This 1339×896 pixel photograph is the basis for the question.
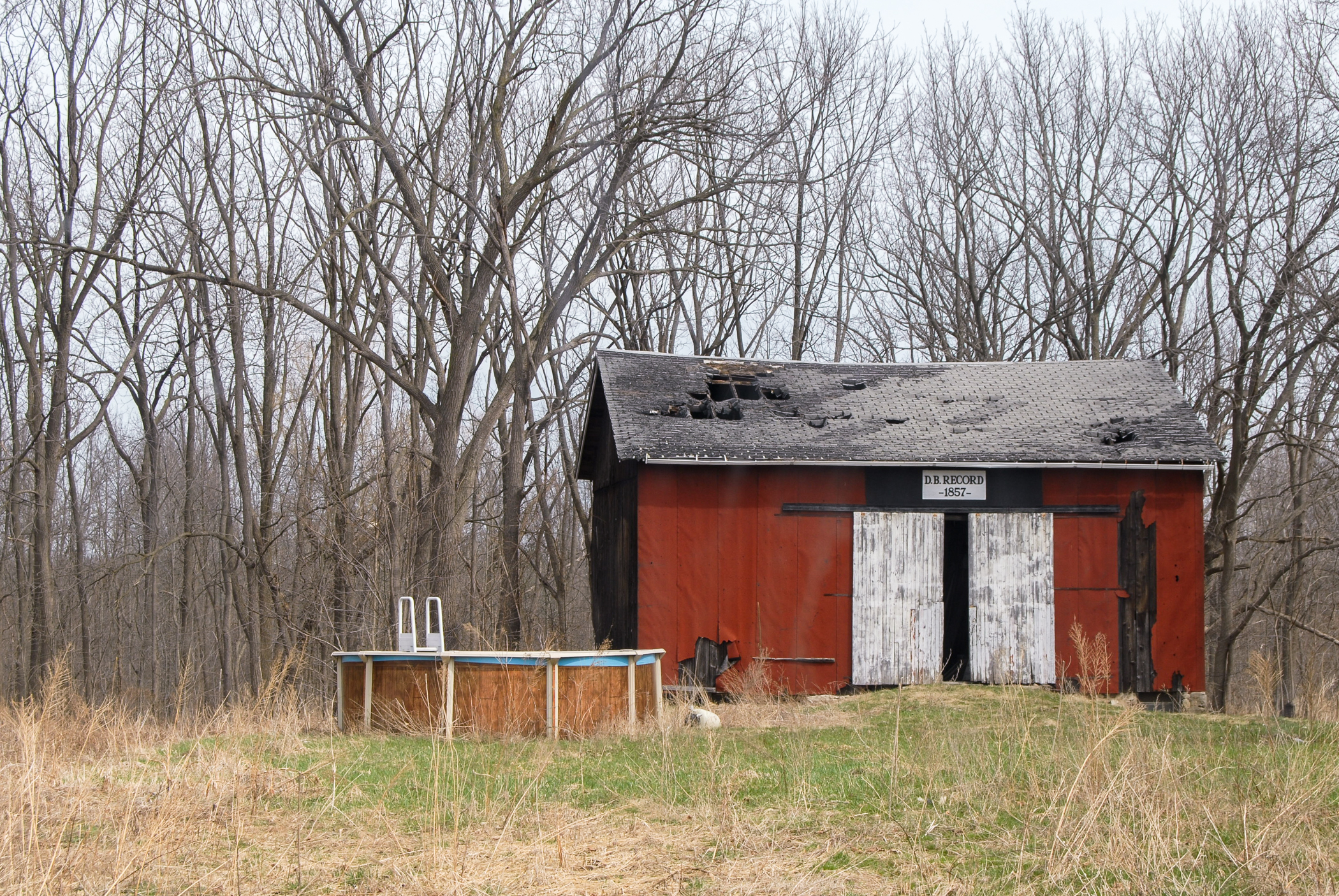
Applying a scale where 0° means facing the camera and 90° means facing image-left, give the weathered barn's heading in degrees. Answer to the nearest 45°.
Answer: approximately 0°
